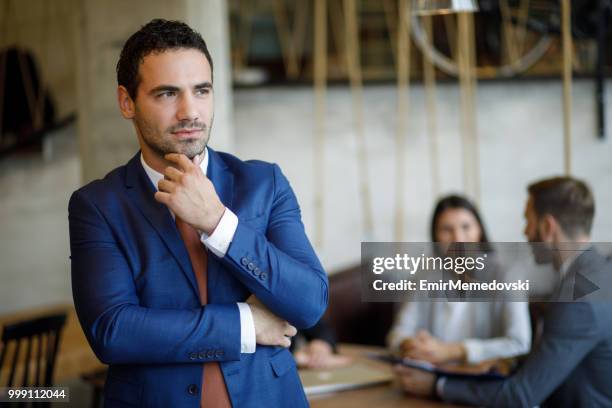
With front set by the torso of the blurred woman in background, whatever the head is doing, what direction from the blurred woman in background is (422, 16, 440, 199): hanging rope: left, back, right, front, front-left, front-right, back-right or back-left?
back

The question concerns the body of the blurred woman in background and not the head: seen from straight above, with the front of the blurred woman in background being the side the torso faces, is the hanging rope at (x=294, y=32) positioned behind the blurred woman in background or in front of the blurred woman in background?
behind

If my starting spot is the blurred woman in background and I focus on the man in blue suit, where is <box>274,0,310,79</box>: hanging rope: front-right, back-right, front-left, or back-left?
back-right

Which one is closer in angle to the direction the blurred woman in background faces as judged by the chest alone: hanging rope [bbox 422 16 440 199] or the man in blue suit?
the man in blue suit

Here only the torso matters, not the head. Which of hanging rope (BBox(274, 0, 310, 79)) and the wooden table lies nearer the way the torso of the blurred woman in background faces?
the wooden table

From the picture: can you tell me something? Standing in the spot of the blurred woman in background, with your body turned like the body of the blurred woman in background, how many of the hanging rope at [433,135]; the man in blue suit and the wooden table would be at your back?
1

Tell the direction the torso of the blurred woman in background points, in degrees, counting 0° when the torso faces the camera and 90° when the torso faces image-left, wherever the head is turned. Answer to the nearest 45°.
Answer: approximately 0°

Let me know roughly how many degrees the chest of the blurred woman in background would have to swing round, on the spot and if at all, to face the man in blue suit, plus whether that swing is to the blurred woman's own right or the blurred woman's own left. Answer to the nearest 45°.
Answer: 0° — they already face them

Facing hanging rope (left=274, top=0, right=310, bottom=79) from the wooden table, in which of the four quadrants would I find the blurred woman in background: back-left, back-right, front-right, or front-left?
front-right

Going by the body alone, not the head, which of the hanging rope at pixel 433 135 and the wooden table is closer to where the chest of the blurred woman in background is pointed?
the wooden table

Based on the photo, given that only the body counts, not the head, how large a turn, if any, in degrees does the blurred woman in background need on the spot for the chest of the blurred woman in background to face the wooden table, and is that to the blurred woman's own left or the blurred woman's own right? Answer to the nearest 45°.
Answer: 0° — they already face it

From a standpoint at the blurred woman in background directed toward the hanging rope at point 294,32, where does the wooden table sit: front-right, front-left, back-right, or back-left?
back-left
